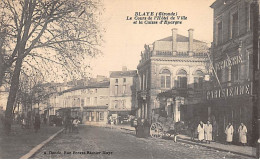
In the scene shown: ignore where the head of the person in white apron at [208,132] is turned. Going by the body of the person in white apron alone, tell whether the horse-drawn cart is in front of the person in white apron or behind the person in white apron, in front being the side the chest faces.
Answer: behind

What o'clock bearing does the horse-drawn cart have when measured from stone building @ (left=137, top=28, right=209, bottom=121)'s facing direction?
The horse-drawn cart is roughly at 12 o'clock from the stone building.

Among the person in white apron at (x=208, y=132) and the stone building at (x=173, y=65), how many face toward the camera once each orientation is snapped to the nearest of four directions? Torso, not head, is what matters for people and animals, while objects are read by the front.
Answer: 2

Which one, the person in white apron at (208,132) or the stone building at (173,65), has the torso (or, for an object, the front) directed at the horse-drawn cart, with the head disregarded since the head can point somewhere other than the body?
the stone building

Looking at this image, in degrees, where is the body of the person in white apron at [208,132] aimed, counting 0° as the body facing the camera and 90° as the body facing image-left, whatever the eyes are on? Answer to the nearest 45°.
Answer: approximately 0°

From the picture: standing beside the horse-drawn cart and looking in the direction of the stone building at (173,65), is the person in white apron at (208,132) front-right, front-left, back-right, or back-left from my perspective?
back-right

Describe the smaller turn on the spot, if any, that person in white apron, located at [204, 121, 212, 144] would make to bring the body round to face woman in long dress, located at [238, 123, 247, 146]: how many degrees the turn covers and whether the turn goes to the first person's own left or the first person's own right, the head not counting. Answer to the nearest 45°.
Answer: approximately 45° to the first person's own left
